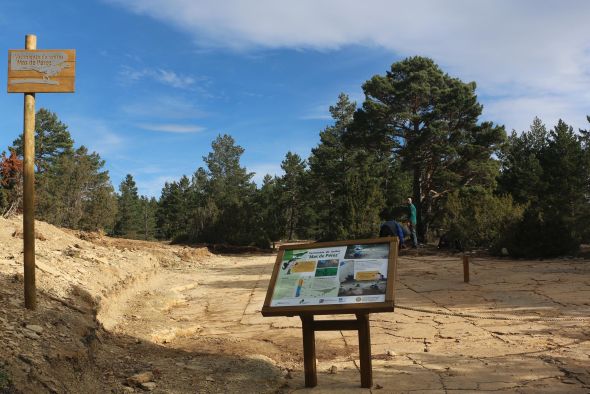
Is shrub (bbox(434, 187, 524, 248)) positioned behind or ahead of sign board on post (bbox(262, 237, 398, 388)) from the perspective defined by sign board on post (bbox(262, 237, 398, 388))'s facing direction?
behind

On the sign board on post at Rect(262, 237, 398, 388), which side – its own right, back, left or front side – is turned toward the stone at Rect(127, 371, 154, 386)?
right

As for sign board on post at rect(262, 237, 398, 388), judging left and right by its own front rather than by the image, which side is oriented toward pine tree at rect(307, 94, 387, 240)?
back

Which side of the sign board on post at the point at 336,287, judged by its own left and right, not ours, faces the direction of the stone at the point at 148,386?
right

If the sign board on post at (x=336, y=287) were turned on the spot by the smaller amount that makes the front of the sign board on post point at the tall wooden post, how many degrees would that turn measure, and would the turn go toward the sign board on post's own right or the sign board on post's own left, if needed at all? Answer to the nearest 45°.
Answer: approximately 90° to the sign board on post's own right

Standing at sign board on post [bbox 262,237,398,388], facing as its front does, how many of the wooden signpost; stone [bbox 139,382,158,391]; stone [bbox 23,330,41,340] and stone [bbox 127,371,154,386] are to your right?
4

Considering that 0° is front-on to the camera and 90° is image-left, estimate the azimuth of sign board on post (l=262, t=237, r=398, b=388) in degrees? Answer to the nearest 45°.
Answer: approximately 0°

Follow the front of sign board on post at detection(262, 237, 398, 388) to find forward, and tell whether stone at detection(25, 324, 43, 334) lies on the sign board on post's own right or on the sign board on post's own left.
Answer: on the sign board on post's own right

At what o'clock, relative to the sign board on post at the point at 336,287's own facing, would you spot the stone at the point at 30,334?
The stone is roughly at 3 o'clock from the sign board on post.

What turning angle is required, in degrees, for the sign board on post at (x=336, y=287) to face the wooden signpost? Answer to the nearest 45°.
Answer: approximately 90° to its right
